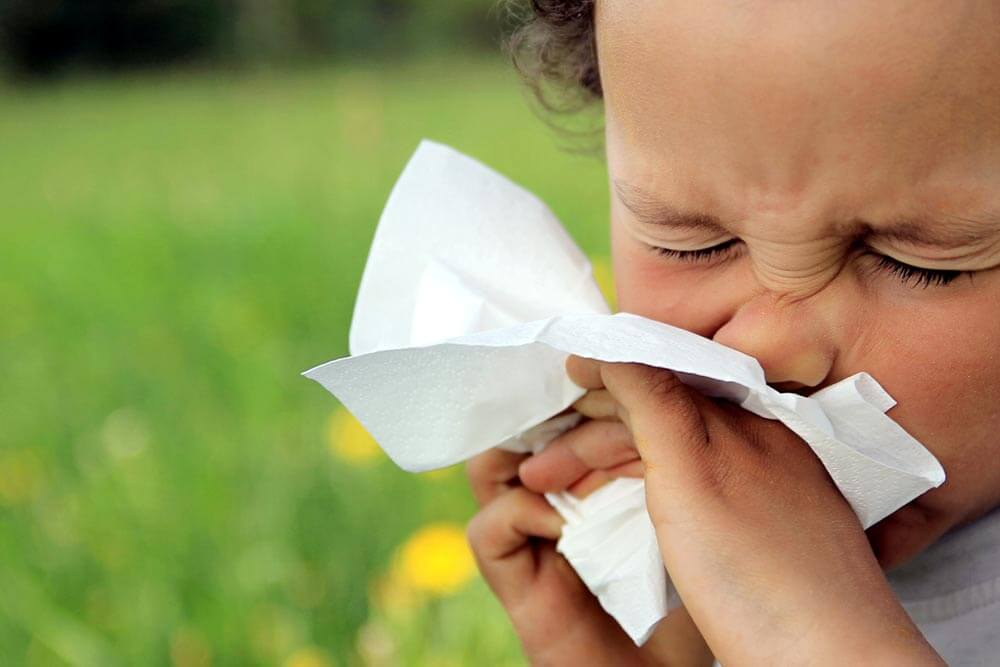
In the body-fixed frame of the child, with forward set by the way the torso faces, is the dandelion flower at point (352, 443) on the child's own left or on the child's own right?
on the child's own right

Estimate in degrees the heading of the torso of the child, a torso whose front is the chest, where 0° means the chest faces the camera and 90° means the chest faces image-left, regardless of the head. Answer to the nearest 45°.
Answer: approximately 45°
